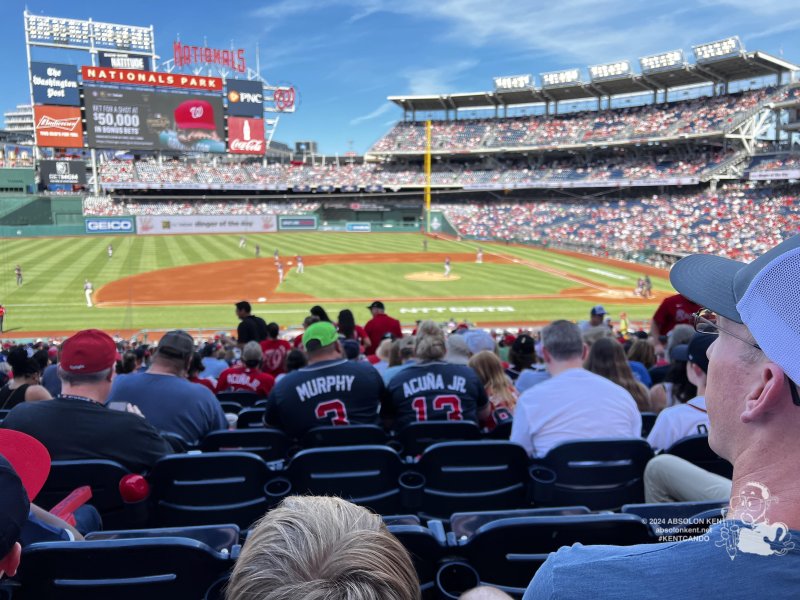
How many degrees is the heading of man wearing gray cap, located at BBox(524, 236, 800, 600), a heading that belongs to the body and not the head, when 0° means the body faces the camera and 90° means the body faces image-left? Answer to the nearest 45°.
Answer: approximately 135°

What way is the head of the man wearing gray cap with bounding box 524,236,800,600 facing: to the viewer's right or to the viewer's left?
to the viewer's left

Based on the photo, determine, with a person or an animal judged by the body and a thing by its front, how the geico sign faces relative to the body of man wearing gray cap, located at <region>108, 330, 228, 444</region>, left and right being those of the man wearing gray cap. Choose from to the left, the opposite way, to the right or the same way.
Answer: the opposite way

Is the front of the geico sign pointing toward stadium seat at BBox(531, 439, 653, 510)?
yes

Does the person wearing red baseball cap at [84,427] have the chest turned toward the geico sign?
yes

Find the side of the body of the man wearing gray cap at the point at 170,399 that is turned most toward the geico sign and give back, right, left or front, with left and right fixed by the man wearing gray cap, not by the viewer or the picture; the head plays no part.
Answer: front

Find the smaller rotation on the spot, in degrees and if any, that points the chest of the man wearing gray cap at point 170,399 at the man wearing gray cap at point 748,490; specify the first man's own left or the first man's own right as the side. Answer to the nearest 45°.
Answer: approximately 180°

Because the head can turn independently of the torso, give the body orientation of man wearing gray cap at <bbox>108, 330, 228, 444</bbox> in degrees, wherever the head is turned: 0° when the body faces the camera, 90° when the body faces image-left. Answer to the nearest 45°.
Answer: approximately 180°

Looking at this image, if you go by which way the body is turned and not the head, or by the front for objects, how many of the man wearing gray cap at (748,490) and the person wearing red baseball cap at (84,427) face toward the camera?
0

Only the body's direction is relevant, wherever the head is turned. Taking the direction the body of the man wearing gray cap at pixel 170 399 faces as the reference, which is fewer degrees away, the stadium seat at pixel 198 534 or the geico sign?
the geico sign

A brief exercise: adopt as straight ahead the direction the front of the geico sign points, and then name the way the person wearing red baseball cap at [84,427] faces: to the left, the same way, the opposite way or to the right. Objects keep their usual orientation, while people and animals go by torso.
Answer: the opposite way

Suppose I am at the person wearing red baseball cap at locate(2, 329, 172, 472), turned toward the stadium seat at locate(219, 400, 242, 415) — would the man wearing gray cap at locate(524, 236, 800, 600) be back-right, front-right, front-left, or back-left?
back-right

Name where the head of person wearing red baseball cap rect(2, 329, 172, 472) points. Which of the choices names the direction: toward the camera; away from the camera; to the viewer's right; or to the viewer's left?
away from the camera

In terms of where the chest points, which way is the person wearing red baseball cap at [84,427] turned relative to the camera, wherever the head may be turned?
away from the camera

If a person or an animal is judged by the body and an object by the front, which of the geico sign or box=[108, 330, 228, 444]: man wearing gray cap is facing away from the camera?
the man wearing gray cap

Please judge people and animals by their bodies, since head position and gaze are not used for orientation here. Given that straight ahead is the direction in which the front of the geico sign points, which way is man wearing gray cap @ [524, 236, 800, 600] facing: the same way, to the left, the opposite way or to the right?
the opposite way
